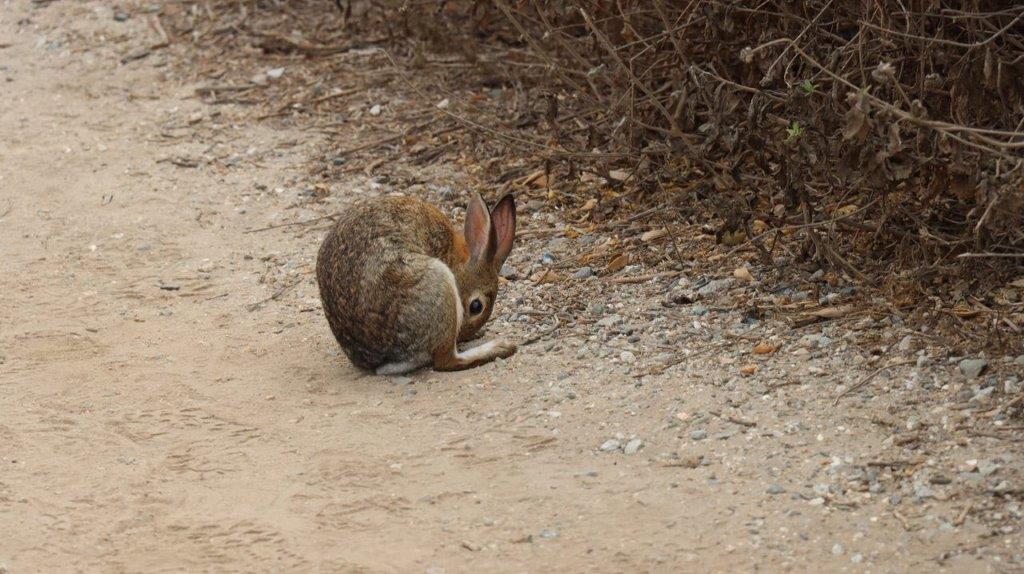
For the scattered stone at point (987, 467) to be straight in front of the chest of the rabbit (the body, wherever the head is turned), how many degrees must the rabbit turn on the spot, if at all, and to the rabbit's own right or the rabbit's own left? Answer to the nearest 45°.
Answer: approximately 45° to the rabbit's own right

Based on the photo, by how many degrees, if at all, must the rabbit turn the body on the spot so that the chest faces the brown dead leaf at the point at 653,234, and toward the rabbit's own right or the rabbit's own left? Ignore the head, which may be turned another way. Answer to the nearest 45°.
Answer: approximately 45° to the rabbit's own left

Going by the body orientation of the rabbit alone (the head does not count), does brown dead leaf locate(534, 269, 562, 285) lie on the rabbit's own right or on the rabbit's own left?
on the rabbit's own left

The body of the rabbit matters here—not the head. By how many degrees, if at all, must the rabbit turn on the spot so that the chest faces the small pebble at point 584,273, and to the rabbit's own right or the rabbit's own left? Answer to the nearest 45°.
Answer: approximately 45° to the rabbit's own left

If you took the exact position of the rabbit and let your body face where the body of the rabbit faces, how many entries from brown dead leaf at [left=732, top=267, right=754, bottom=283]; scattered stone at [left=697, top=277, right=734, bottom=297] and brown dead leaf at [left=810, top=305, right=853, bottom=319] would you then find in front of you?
3

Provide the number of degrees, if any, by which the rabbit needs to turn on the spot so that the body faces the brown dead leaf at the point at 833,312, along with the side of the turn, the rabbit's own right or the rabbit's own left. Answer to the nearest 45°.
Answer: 0° — it already faces it

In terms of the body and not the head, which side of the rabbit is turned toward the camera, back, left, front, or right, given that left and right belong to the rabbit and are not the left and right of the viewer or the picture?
right
